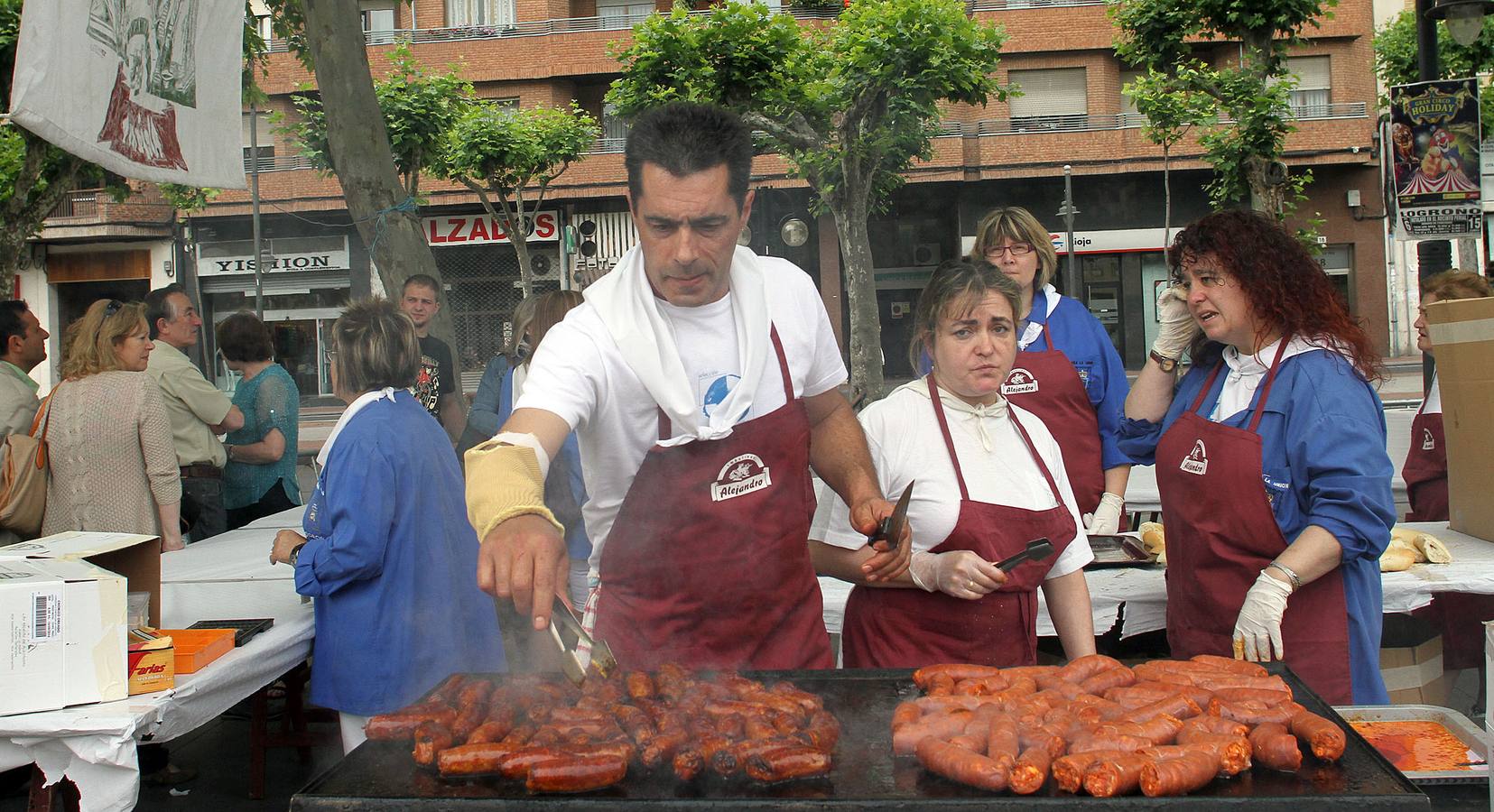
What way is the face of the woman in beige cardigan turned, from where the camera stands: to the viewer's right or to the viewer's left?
to the viewer's right

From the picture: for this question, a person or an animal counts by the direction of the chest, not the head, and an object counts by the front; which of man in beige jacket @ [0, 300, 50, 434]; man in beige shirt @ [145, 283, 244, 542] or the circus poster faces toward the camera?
the circus poster

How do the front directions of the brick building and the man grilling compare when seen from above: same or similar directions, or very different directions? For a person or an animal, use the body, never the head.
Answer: same or similar directions

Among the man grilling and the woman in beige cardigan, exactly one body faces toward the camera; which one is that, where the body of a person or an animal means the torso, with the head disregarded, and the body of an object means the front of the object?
the man grilling

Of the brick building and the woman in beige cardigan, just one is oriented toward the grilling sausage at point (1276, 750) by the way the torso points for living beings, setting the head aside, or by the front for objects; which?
the brick building

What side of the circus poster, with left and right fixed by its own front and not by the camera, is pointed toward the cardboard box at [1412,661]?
front

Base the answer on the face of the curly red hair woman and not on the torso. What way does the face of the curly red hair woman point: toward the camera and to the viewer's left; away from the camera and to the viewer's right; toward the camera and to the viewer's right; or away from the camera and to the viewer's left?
toward the camera and to the viewer's left

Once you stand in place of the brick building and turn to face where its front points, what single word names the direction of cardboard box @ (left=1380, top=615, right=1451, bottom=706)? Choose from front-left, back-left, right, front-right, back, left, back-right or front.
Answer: front

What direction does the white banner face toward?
toward the camera

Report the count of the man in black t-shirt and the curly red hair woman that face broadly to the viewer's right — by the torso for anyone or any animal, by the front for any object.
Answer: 0

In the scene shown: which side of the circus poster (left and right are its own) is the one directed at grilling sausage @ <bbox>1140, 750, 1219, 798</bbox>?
front

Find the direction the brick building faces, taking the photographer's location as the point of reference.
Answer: facing the viewer

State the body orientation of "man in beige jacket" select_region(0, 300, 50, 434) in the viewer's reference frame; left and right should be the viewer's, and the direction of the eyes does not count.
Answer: facing to the right of the viewer
